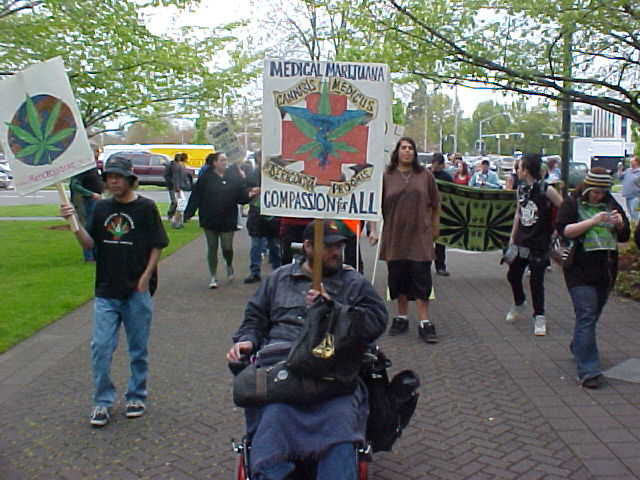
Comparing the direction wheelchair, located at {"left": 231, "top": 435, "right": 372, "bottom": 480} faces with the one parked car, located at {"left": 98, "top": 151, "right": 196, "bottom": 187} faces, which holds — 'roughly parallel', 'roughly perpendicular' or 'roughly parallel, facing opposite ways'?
roughly perpendicular

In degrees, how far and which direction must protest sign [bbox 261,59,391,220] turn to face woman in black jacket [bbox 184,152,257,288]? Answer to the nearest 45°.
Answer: approximately 180°

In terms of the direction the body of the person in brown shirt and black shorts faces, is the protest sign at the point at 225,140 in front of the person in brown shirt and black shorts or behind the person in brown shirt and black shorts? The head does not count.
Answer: behind

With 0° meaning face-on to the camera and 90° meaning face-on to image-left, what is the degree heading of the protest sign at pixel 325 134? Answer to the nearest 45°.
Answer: approximately 0°

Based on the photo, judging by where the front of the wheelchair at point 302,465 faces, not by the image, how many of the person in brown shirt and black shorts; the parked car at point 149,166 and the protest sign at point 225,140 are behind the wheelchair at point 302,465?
3

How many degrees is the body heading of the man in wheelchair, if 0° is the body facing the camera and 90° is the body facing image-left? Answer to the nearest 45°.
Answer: approximately 0°
